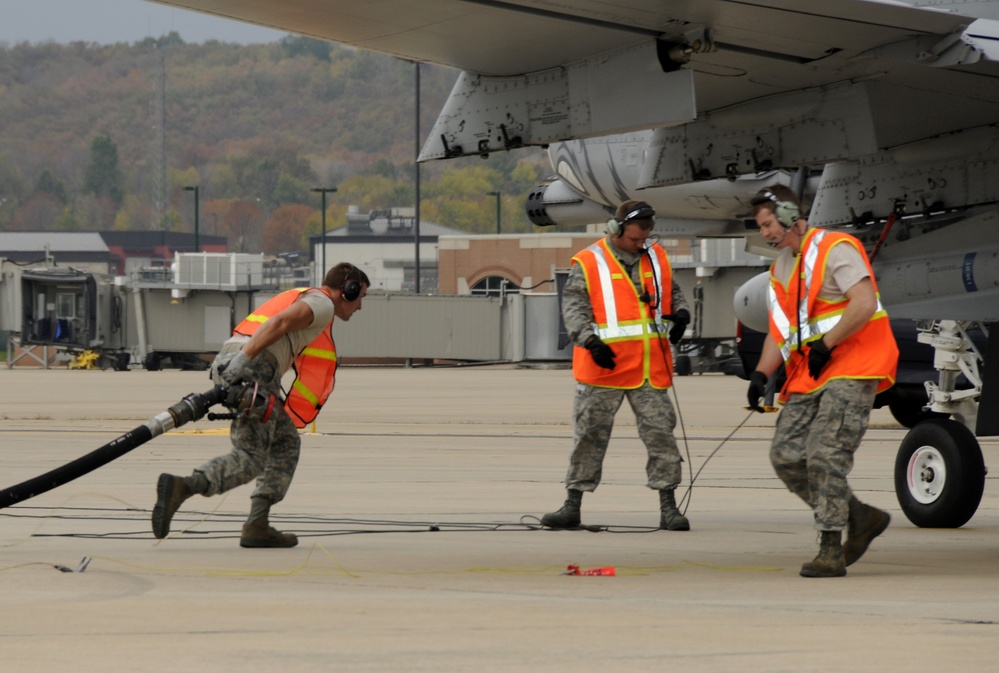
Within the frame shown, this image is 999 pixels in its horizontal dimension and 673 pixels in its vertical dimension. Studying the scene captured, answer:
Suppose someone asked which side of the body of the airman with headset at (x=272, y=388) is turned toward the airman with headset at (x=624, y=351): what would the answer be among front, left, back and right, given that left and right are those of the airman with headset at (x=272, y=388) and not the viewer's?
front

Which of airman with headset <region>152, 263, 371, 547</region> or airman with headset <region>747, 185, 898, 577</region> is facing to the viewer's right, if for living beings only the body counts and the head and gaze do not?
airman with headset <region>152, 263, 371, 547</region>

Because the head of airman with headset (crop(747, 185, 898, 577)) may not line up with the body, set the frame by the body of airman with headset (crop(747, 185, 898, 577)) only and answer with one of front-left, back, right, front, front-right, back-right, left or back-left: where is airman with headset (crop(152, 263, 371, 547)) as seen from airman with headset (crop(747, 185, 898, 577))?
front-right

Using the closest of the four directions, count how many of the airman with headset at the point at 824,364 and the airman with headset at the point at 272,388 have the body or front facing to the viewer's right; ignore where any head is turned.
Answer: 1

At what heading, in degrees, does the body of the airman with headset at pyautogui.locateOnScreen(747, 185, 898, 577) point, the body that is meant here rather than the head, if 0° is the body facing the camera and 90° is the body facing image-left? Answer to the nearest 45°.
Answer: approximately 45°

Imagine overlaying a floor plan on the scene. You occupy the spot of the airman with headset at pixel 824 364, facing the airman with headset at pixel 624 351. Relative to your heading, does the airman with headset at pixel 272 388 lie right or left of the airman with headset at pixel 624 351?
left

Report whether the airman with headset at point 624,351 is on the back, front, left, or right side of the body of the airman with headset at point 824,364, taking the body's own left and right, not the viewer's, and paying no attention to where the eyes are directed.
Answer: right

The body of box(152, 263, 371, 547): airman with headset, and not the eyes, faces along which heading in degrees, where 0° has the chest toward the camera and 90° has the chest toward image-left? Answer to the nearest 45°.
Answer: approximately 270°

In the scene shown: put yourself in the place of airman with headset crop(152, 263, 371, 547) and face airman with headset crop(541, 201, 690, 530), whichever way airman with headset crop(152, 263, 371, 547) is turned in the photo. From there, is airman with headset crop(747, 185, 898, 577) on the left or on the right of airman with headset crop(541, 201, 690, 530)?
right

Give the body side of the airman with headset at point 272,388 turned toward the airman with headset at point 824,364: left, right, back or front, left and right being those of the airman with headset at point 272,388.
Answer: front

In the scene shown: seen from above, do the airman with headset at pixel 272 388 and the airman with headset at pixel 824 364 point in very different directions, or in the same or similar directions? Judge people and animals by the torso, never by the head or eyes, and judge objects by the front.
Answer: very different directions
